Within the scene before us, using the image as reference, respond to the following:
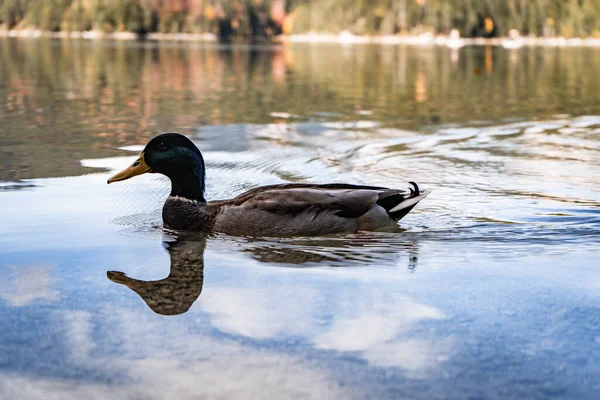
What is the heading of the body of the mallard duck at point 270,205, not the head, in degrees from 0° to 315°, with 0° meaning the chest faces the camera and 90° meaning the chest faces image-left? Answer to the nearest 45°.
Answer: approximately 90°
